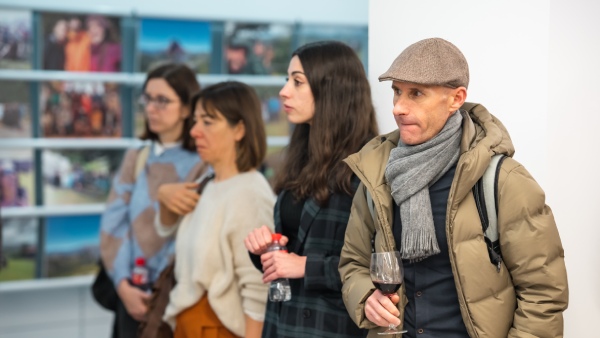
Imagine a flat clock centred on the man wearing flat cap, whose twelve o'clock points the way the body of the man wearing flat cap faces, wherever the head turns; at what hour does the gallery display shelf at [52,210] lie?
The gallery display shelf is roughly at 3 o'clock from the man wearing flat cap.

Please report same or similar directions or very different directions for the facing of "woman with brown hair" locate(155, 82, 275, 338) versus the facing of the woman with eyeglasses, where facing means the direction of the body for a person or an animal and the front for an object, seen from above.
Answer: same or similar directions

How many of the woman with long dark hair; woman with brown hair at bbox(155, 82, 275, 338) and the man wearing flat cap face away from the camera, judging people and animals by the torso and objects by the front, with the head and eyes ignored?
0

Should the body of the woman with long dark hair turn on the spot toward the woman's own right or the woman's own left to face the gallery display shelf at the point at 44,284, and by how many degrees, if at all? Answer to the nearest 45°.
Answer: approximately 45° to the woman's own right

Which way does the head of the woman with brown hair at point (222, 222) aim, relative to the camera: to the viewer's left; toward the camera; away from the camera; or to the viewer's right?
to the viewer's left

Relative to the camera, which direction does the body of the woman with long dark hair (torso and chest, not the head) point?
to the viewer's left

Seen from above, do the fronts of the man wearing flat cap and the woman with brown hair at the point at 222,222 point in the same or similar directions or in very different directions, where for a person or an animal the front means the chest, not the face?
same or similar directions

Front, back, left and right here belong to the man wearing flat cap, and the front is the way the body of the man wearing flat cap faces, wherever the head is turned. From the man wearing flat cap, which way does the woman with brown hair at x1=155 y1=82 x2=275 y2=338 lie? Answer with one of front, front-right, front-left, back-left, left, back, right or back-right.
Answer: right

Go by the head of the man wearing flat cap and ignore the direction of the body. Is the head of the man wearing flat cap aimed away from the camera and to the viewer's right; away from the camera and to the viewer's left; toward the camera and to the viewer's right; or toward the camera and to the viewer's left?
toward the camera and to the viewer's left

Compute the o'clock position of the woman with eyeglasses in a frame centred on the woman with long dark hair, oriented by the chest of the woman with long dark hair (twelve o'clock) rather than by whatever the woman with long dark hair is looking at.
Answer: The woman with eyeglasses is roughly at 2 o'clock from the woman with long dark hair.

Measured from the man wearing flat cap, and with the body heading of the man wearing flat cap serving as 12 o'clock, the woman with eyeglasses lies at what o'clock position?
The woman with eyeglasses is roughly at 3 o'clock from the man wearing flat cap.

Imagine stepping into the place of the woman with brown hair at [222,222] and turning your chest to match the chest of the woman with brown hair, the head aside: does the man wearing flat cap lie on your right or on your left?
on your left

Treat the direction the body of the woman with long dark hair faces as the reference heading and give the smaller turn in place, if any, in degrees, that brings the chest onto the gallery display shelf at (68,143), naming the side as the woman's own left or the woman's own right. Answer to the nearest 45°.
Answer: approximately 45° to the woman's own right

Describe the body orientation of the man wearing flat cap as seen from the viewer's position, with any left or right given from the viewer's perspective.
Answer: facing the viewer and to the left of the viewer

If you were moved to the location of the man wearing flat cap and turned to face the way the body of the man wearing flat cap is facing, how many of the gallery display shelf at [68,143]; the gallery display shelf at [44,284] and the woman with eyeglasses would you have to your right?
3
